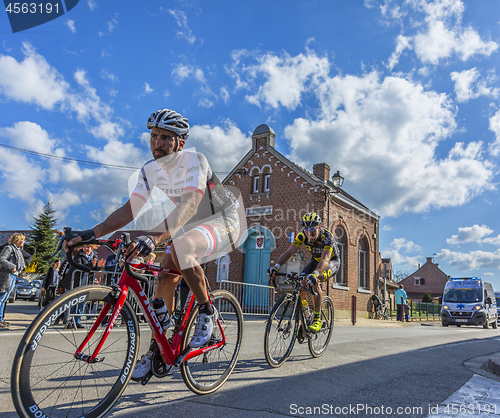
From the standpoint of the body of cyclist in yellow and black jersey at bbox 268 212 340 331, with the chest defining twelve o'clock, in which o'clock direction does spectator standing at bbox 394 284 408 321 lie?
The spectator standing is roughly at 5 o'clock from the cyclist in yellow and black jersey.

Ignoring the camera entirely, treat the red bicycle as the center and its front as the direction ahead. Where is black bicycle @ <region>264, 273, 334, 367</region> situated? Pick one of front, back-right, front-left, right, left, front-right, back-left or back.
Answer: back

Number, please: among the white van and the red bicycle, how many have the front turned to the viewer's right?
0

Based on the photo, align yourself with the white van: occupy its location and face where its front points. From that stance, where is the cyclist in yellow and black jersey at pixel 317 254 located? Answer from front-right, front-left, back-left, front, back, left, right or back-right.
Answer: front

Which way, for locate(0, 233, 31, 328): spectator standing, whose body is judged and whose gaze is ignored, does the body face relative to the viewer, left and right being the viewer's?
facing to the right of the viewer

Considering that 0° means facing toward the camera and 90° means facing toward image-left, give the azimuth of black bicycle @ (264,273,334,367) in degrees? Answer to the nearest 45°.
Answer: approximately 45°

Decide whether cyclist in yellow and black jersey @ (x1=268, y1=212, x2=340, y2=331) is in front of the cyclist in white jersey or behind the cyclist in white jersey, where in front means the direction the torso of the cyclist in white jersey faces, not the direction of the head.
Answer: behind

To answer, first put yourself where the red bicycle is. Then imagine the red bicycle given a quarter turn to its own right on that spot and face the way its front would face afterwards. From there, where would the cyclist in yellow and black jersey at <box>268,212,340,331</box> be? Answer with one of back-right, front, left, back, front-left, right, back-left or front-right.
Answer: right

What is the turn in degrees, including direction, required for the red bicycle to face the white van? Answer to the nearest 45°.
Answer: approximately 180°

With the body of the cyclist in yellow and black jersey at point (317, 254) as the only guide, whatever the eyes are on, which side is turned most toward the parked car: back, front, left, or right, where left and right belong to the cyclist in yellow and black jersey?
right

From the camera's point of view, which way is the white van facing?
toward the camera
